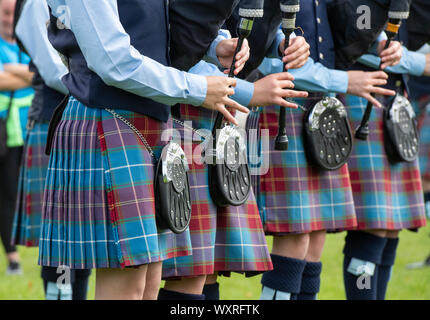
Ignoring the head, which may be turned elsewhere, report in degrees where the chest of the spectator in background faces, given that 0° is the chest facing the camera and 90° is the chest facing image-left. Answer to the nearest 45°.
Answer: approximately 0°
